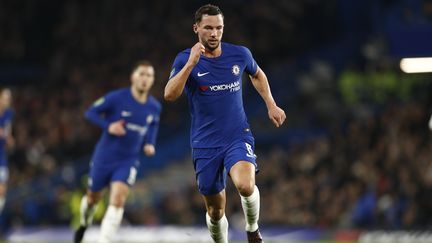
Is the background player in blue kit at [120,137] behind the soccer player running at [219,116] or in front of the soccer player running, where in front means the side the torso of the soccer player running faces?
behind

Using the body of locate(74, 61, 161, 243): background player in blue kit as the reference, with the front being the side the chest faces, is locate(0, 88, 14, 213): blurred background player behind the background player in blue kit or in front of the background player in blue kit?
behind

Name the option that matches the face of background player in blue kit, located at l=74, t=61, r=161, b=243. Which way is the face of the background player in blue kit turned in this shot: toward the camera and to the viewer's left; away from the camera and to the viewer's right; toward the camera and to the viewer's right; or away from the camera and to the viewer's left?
toward the camera and to the viewer's right

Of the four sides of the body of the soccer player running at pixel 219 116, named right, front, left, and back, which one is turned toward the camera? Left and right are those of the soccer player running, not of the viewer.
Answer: front

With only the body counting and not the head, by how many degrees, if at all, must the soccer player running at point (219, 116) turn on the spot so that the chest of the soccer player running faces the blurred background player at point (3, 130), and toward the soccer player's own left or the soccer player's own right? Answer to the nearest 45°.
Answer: approximately 135° to the soccer player's own right

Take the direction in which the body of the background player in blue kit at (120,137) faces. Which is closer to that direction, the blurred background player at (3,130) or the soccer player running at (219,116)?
the soccer player running

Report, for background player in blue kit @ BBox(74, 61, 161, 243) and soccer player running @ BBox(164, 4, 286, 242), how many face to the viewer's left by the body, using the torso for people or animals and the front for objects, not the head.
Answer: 0

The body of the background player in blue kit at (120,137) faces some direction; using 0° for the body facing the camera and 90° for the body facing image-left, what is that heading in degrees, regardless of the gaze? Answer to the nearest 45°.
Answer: approximately 315°
